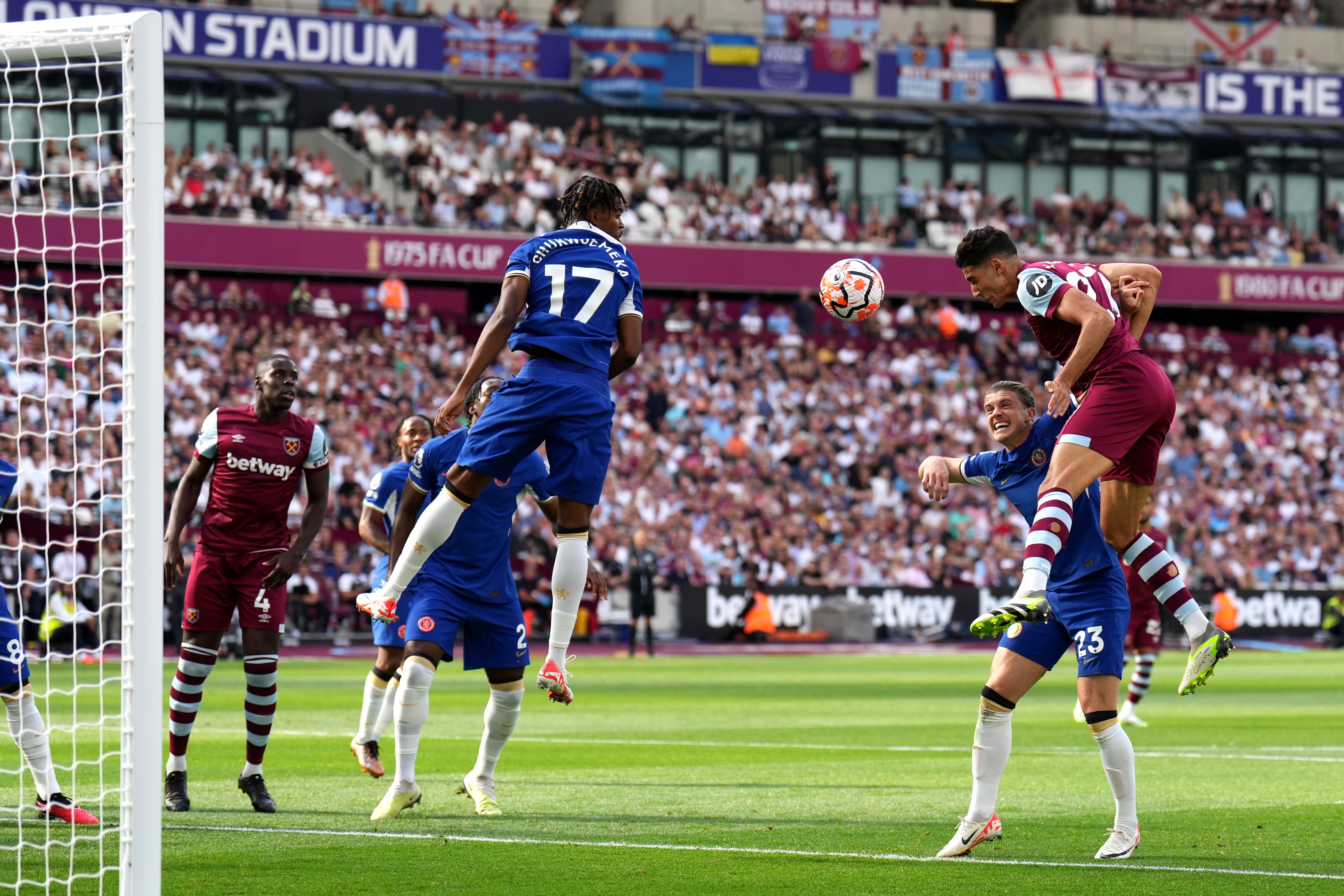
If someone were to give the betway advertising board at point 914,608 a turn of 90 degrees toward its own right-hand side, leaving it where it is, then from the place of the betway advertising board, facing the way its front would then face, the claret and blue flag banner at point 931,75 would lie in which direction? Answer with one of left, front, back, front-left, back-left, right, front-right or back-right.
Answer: right

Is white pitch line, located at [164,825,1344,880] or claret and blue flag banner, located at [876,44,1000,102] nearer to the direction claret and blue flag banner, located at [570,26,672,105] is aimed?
the white pitch line

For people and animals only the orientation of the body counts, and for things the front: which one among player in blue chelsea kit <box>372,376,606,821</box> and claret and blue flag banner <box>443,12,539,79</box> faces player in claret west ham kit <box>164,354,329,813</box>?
the claret and blue flag banner

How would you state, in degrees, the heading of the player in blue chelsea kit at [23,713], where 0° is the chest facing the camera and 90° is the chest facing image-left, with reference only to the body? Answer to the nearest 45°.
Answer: approximately 315°

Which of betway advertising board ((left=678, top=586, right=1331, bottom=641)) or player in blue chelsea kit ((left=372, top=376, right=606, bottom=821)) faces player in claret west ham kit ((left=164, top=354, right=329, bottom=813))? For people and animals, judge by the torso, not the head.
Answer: the betway advertising board

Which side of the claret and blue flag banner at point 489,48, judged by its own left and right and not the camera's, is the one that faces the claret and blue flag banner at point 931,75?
left

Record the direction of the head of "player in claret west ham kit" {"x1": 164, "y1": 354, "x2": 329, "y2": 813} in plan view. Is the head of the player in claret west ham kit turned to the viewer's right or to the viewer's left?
to the viewer's right

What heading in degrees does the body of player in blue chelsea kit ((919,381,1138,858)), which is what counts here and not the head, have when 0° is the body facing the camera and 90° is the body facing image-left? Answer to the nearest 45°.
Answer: approximately 45°

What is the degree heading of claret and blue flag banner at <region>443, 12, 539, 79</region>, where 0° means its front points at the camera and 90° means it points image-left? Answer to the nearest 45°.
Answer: approximately 0°

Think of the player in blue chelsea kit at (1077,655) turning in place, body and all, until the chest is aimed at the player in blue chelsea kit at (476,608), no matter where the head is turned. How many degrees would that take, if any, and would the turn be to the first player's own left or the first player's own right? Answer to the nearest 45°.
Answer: approximately 45° to the first player's own right
